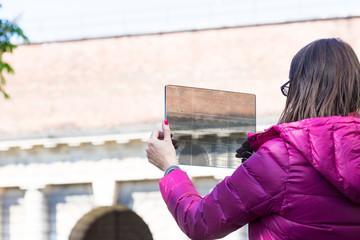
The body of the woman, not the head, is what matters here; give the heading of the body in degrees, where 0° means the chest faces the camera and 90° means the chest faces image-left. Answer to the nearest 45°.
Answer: approximately 135°

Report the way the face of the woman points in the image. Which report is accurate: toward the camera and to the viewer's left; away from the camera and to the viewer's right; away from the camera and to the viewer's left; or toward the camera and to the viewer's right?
away from the camera and to the viewer's left

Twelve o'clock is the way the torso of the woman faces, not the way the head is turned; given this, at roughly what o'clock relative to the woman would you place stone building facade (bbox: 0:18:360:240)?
The stone building facade is roughly at 1 o'clock from the woman.
